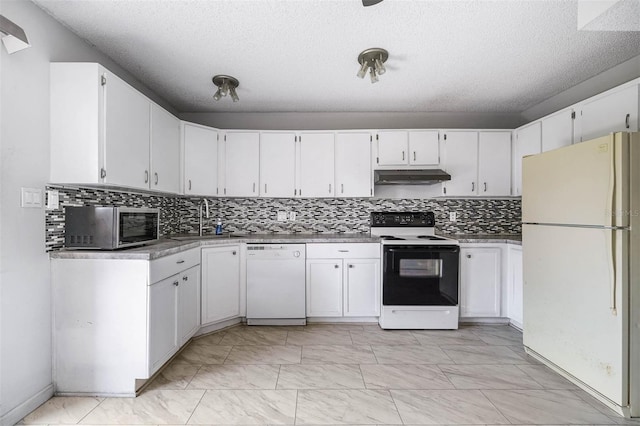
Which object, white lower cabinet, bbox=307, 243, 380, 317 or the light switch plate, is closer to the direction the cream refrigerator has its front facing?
the light switch plate

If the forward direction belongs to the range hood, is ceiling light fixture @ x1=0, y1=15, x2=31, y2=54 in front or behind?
in front

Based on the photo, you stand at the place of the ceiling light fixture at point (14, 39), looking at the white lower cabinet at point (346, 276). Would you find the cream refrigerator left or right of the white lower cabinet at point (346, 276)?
right

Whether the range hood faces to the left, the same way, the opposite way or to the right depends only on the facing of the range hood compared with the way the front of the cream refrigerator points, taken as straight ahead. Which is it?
to the left

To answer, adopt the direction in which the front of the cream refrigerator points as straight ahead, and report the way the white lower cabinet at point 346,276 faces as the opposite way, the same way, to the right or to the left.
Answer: to the left

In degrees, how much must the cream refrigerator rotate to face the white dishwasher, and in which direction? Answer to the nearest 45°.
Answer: approximately 45° to its right

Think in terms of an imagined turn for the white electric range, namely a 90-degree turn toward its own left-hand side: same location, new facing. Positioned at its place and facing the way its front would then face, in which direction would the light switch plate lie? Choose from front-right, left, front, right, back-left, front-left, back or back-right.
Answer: back-right

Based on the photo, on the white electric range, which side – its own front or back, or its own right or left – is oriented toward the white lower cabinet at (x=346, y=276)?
right

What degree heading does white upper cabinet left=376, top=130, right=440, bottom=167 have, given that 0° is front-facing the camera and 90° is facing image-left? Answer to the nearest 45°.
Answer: approximately 0°
